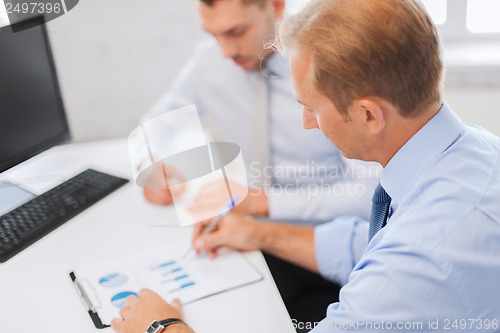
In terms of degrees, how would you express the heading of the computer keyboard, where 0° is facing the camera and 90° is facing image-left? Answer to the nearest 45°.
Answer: approximately 315°

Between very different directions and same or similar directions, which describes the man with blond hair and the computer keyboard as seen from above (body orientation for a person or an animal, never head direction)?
very different directions

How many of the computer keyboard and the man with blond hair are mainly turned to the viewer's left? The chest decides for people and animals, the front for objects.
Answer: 1

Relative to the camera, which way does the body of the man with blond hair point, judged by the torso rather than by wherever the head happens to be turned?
to the viewer's left

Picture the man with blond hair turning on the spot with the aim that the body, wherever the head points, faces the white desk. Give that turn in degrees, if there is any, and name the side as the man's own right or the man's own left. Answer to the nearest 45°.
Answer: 0° — they already face it

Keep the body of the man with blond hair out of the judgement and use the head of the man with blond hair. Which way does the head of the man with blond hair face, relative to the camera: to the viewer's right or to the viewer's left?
to the viewer's left

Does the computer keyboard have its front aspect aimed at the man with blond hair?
yes

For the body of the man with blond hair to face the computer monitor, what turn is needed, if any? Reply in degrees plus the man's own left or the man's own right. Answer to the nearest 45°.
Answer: approximately 45° to the man's own right

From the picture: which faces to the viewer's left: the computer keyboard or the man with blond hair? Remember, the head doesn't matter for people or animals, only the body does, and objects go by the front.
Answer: the man with blond hair

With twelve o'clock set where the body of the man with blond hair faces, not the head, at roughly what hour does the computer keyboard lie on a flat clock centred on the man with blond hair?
The computer keyboard is roughly at 1 o'clock from the man with blond hair.
